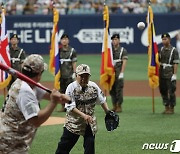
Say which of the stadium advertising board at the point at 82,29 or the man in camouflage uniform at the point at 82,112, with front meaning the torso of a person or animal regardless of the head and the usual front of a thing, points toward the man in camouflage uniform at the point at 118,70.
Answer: the stadium advertising board

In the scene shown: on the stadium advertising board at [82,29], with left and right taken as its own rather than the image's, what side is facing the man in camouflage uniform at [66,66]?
front

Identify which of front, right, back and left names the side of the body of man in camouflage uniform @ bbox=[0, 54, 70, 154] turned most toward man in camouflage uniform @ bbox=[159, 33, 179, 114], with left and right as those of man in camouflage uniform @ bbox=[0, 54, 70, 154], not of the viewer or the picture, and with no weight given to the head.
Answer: front

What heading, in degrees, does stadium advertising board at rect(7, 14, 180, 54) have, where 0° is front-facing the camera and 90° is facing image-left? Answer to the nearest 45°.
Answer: approximately 0°

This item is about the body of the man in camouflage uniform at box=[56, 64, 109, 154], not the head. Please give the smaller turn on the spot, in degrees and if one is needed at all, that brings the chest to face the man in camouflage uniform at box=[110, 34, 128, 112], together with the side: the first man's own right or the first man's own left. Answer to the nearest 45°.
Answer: approximately 180°

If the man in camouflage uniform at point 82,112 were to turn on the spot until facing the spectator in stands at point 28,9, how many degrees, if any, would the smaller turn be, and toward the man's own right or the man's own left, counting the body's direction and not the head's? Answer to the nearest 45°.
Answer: approximately 180°

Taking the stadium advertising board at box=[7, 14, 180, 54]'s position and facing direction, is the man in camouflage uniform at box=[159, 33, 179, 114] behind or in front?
in front

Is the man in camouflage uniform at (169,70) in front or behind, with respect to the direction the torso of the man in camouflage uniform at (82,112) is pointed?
behind

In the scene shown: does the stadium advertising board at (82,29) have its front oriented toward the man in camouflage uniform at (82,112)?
yes

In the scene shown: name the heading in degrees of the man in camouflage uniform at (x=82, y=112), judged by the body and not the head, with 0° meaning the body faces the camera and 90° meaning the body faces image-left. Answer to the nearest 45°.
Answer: approximately 0°

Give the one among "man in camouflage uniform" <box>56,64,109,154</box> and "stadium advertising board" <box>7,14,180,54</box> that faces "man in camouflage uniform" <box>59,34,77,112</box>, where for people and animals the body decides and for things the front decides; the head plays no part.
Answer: the stadium advertising board
